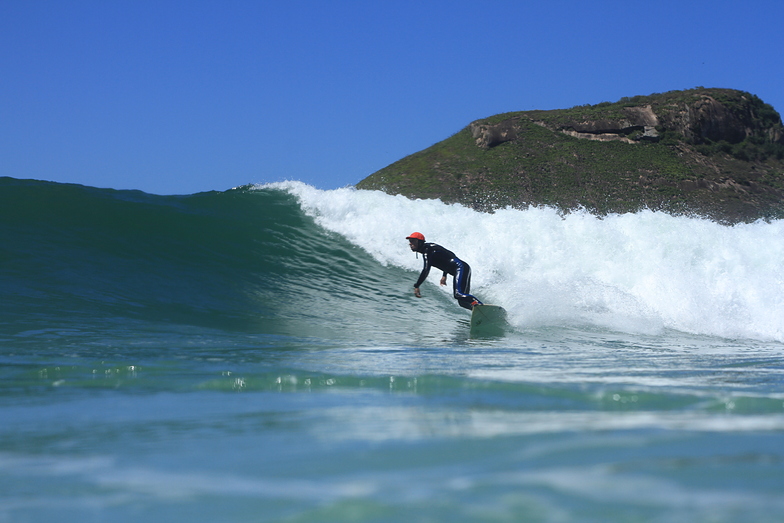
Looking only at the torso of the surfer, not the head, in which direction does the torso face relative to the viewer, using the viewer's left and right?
facing to the left of the viewer

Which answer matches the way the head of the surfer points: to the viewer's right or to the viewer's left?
to the viewer's left
